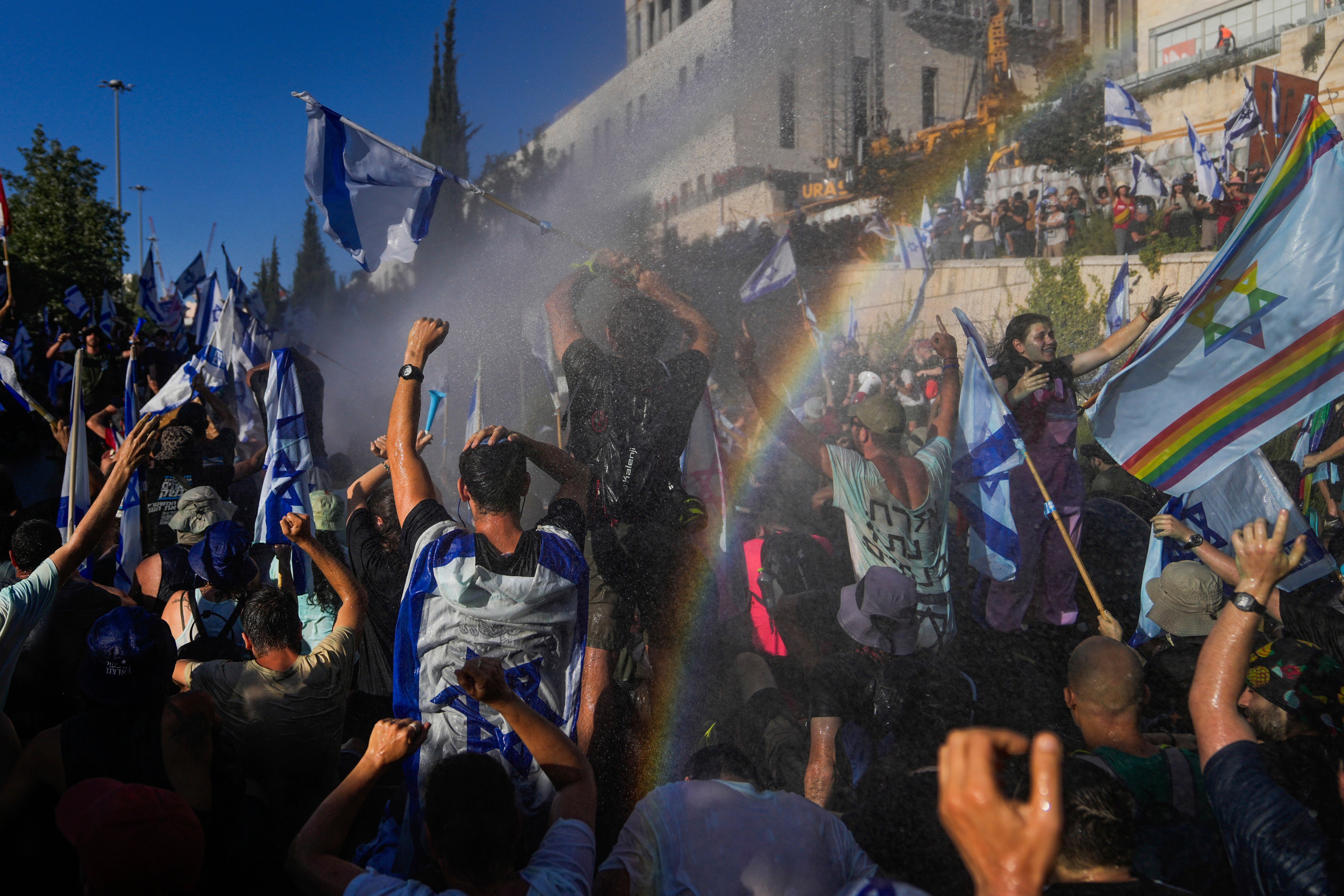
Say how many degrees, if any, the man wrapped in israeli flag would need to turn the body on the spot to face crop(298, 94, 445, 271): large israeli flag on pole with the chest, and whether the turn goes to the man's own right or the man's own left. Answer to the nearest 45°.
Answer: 0° — they already face it

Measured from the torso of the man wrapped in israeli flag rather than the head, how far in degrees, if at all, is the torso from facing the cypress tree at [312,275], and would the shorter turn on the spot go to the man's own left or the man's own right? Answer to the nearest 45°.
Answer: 0° — they already face it

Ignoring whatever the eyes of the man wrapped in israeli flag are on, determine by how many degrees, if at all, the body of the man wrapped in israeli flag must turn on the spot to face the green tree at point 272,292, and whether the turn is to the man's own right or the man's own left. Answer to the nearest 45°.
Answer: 0° — they already face it

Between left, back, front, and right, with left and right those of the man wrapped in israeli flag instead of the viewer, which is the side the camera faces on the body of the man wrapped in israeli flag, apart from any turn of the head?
back

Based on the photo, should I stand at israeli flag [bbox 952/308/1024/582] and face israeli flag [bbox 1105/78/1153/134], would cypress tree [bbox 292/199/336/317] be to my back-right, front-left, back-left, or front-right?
front-left

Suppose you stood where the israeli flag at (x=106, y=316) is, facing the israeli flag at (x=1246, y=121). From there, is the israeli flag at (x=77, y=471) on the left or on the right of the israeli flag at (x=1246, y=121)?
right

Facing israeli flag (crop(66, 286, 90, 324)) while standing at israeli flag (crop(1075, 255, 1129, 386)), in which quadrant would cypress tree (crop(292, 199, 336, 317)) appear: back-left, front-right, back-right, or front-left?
front-right

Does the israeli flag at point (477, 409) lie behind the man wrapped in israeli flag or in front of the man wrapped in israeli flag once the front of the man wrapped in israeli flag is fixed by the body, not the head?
in front
